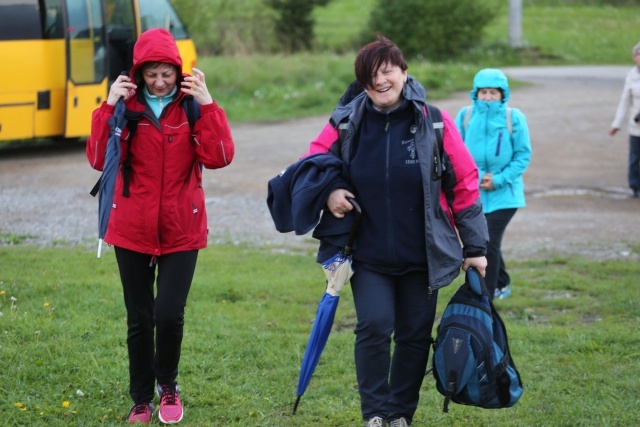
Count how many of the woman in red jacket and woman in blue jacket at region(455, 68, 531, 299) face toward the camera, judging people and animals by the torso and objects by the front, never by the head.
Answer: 2

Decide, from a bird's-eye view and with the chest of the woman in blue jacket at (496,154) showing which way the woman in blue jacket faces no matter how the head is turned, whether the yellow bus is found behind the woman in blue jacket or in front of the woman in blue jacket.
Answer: behind

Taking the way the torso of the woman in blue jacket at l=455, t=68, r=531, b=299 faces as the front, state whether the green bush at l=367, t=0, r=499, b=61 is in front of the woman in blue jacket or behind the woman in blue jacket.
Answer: behind

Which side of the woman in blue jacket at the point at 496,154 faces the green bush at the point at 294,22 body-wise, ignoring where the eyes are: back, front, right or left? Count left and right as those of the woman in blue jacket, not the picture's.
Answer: back

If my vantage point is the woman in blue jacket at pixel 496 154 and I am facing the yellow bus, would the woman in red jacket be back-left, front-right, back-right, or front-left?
back-left

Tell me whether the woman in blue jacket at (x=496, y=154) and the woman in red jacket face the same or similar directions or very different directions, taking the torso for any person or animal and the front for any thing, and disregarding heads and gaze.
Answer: same or similar directions

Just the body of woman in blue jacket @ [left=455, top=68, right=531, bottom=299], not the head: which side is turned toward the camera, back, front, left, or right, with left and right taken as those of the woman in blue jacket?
front

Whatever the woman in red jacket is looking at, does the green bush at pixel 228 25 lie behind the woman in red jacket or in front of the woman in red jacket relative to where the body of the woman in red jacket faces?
behind

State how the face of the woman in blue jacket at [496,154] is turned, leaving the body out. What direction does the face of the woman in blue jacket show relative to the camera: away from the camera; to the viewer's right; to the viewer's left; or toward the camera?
toward the camera

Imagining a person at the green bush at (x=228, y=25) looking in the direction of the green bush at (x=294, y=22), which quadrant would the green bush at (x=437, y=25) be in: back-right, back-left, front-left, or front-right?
front-right

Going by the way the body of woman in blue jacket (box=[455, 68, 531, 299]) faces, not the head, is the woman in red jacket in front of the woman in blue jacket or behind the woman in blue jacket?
in front

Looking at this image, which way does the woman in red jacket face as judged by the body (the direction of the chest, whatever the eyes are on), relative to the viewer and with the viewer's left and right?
facing the viewer

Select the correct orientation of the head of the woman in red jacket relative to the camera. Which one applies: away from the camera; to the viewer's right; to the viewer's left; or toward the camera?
toward the camera

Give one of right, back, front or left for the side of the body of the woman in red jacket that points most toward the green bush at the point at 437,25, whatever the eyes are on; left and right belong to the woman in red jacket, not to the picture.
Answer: back

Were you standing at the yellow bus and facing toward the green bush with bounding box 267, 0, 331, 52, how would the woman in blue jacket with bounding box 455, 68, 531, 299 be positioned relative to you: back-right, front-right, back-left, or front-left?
back-right

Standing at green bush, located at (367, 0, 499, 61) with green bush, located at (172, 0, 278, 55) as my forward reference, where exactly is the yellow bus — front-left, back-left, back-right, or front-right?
front-left

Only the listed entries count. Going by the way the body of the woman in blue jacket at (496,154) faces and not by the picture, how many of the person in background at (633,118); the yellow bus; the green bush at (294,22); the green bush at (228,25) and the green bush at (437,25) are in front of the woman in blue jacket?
0
